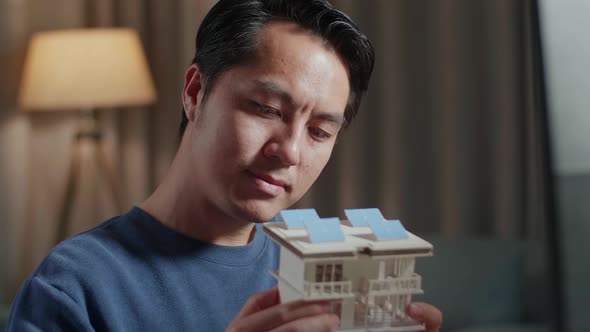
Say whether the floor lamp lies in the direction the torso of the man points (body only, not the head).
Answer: no

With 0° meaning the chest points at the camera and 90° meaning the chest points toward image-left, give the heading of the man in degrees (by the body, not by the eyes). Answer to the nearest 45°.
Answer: approximately 315°

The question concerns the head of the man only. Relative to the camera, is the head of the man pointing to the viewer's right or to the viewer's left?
to the viewer's right
